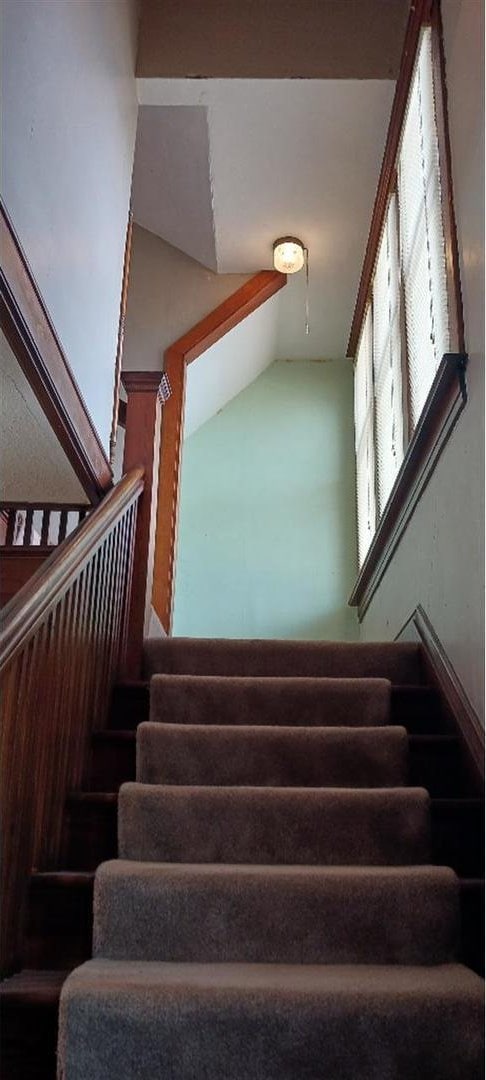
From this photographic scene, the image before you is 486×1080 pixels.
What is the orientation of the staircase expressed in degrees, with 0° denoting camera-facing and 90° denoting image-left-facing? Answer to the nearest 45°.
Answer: approximately 0°

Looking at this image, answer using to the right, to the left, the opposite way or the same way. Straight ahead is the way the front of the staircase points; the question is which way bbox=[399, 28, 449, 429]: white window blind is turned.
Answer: to the right

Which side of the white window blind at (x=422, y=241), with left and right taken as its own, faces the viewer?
left

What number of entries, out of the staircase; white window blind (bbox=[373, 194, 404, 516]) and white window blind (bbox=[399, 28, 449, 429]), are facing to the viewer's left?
2

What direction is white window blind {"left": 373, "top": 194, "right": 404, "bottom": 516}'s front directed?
to the viewer's left

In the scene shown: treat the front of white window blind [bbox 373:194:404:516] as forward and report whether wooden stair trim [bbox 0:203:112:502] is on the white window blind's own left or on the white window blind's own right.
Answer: on the white window blind's own left

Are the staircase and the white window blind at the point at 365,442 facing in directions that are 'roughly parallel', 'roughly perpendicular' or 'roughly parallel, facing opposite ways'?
roughly perpendicular

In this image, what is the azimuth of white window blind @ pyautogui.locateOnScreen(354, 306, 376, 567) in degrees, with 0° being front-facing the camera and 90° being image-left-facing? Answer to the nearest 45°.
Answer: approximately 90°
